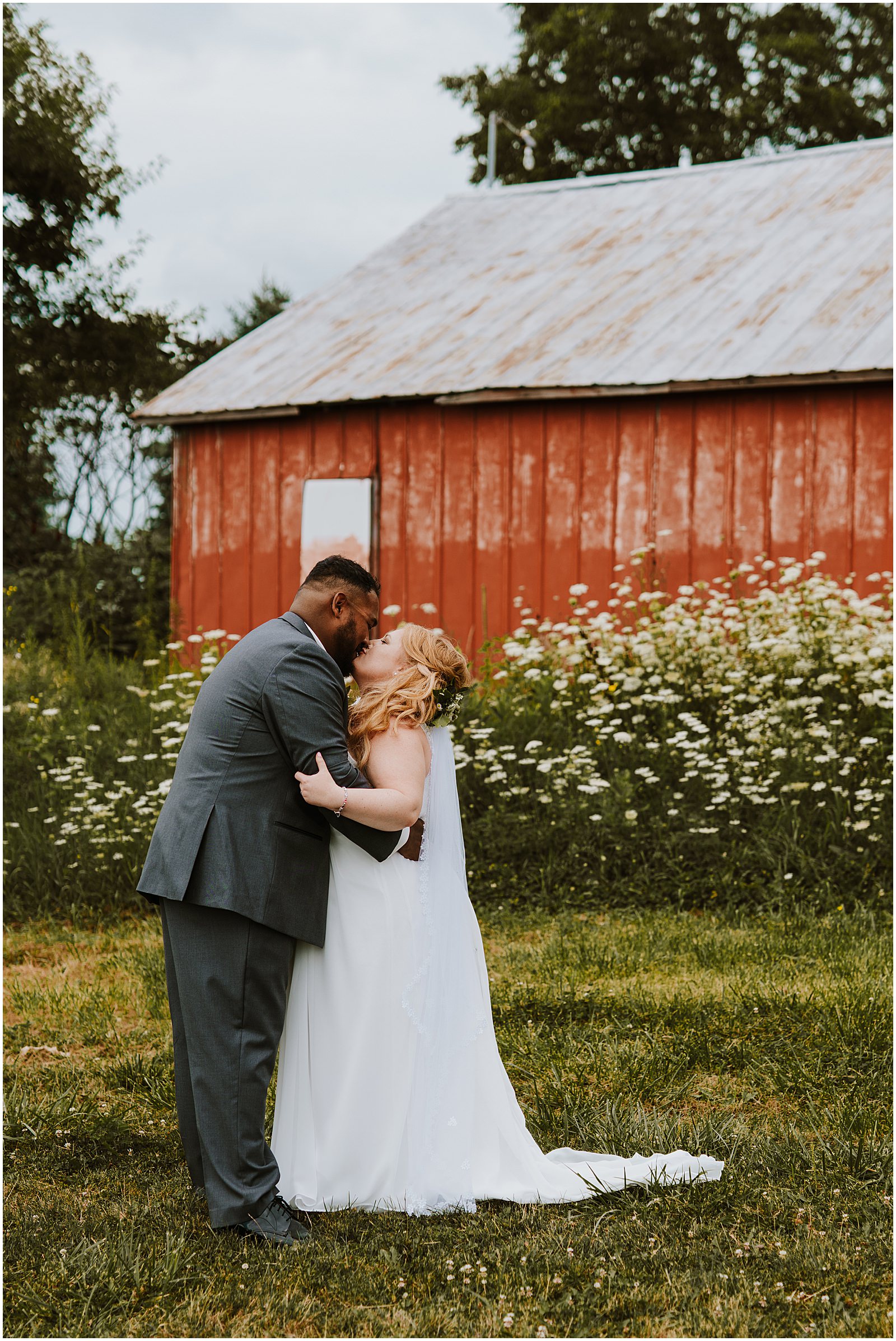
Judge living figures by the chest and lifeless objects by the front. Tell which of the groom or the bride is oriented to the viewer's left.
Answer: the bride

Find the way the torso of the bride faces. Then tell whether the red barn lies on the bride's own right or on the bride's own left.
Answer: on the bride's own right

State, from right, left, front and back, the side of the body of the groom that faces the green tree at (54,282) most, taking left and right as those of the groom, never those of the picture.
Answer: left

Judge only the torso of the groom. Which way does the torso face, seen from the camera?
to the viewer's right

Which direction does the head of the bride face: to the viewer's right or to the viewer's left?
to the viewer's left

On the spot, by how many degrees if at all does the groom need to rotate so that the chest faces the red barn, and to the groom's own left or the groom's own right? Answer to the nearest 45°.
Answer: approximately 90° to the groom's own left

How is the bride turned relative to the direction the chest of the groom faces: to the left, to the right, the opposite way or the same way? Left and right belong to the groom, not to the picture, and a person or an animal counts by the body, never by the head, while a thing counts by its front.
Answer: the opposite way

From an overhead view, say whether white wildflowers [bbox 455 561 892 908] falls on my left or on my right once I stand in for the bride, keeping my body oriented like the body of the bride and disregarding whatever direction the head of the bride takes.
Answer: on my right

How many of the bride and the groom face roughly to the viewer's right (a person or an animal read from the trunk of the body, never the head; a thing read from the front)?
1

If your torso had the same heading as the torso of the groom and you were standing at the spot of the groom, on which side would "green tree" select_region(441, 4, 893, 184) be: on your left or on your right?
on your left

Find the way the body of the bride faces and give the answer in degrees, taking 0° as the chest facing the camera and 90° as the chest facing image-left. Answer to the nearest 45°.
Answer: approximately 90°

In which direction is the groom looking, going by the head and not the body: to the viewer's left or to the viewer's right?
to the viewer's right

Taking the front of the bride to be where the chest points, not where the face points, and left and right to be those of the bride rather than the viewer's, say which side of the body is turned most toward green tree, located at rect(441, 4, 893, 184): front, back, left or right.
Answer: right
